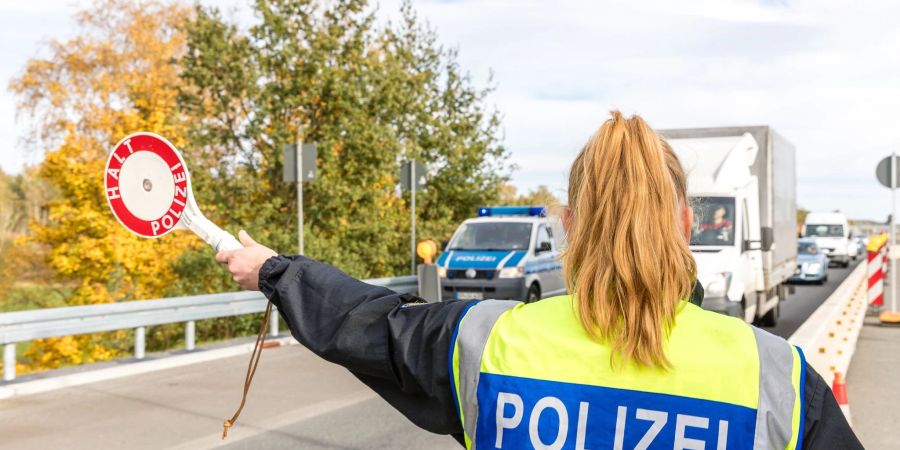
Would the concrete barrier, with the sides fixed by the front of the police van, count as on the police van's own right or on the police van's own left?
on the police van's own left

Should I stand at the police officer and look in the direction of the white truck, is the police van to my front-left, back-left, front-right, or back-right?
front-left

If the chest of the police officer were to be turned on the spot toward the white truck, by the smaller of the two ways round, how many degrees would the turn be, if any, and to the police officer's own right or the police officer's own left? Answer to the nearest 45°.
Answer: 0° — they already face it

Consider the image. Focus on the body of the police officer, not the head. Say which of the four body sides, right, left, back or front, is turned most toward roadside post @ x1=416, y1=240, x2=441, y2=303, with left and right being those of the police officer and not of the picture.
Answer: front

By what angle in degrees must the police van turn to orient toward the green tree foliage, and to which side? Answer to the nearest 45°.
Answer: approximately 90° to its right

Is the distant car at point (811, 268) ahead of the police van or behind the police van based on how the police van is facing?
behind

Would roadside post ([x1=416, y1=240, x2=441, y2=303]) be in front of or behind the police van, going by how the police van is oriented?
in front

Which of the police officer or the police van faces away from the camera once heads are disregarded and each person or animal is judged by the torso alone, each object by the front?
the police officer

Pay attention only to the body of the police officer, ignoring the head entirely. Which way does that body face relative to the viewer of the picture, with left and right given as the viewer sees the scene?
facing away from the viewer

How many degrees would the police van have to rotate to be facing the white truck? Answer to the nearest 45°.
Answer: approximately 90° to its left

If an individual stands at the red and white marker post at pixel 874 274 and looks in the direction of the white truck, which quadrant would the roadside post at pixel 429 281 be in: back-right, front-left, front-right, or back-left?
front-right

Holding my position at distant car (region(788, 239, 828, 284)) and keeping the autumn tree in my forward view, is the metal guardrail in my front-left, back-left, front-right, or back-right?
front-left

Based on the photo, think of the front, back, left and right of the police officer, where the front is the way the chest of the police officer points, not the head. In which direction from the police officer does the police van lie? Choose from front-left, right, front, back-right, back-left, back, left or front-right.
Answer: front

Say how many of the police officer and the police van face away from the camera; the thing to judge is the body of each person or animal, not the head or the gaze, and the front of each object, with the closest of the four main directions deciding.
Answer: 1

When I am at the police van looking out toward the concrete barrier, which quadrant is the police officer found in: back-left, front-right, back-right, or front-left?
front-right

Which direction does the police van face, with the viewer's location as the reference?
facing the viewer and to the left of the viewer

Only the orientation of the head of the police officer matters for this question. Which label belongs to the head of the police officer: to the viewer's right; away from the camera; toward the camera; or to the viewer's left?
away from the camera
